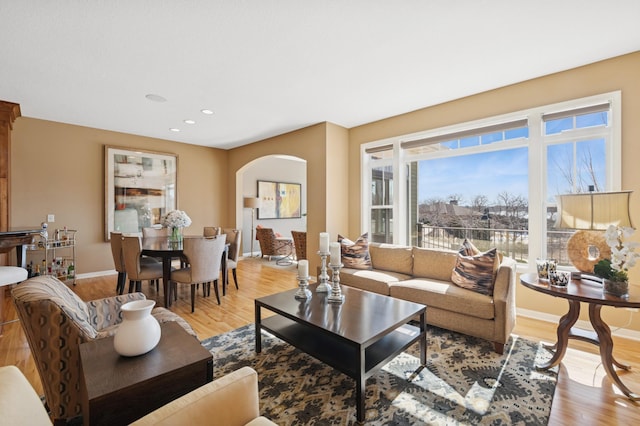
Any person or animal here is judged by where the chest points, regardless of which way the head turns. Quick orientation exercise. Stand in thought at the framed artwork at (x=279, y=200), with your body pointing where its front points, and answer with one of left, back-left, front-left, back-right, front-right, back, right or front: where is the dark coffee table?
front-right

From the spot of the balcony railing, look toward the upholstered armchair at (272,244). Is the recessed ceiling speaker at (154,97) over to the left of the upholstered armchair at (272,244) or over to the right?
left

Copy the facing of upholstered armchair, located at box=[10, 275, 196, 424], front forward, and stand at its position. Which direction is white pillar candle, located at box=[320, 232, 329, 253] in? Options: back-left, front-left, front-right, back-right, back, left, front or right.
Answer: front

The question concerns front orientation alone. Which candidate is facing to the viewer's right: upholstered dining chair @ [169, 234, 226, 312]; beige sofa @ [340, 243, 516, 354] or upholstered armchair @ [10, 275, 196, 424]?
the upholstered armchair

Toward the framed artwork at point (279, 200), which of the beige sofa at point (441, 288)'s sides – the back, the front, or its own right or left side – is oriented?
right

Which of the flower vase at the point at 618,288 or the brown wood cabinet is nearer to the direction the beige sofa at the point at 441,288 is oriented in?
the brown wood cabinet

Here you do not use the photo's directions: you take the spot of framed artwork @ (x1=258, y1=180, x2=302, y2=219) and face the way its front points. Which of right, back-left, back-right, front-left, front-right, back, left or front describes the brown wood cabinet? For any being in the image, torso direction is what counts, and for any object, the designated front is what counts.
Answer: right

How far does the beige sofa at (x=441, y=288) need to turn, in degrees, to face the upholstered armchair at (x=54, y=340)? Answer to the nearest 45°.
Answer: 0° — it already faces it

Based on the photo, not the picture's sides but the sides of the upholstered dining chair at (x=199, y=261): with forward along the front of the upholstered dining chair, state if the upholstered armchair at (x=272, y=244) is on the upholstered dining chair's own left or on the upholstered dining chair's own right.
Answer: on the upholstered dining chair's own right

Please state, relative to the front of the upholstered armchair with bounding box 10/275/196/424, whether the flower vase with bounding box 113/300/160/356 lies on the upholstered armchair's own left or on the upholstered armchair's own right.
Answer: on the upholstered armchair's own right

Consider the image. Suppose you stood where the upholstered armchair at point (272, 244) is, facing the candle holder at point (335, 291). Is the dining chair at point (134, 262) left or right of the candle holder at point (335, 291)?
right

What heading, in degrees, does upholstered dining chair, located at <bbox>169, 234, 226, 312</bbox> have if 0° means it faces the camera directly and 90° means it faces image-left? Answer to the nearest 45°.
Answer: approximately 135°

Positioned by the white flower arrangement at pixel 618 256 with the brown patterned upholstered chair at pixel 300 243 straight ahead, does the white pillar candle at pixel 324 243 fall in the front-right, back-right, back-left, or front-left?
front-left

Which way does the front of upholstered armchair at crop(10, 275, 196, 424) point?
to the viewer's right

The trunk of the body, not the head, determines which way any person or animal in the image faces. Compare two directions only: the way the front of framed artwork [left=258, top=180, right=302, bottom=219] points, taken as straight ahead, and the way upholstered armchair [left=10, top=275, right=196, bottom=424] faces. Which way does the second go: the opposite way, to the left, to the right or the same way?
to the left

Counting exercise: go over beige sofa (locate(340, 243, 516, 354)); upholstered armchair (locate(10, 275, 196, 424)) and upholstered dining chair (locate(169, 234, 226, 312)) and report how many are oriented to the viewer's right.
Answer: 1

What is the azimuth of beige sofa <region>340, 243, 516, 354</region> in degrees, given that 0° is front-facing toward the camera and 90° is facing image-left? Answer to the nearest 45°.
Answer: approximately 45°

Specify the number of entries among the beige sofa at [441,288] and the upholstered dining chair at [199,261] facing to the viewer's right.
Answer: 0
